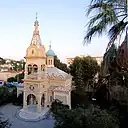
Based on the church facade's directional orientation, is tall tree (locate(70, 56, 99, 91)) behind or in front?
behind

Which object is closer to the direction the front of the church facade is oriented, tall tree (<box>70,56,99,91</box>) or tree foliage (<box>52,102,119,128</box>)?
the tree foliage

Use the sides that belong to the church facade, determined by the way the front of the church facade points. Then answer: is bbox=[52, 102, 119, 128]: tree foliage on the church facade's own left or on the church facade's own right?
on the church facade's own left

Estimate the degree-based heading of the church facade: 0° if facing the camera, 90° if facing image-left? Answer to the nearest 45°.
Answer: approximately 45°
